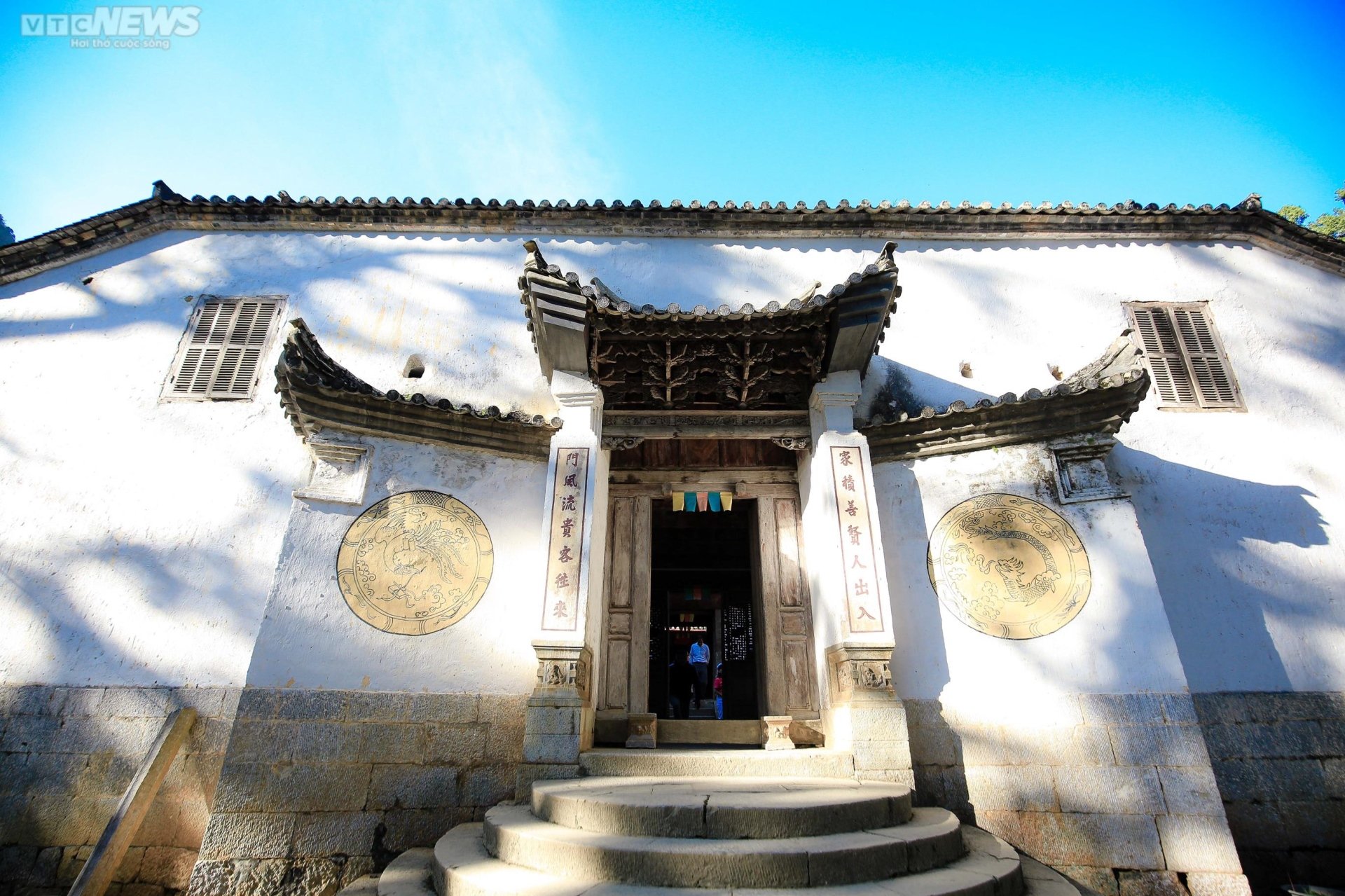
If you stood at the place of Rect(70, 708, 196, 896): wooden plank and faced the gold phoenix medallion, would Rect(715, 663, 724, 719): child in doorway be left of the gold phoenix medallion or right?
left

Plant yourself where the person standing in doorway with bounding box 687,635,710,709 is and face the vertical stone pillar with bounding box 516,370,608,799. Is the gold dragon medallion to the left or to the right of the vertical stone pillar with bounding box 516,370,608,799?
left

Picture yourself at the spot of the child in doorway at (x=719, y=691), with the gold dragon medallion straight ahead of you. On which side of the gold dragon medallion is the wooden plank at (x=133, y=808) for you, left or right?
right

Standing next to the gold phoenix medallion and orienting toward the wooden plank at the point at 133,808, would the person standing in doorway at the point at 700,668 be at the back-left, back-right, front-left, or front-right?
back-right

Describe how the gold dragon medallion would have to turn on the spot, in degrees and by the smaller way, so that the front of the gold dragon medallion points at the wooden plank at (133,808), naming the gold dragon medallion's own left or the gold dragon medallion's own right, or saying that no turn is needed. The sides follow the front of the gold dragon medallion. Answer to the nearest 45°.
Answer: approximately 45° to the gold dragon medallion's own right

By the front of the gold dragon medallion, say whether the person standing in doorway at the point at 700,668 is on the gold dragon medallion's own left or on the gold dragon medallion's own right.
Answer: on the gold dragon medallion's own right

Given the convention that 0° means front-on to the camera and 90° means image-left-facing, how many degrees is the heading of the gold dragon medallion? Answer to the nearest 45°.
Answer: approximately 0°

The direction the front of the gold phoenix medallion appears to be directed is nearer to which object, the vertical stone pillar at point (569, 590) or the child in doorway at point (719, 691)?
the vertical stone pillar
